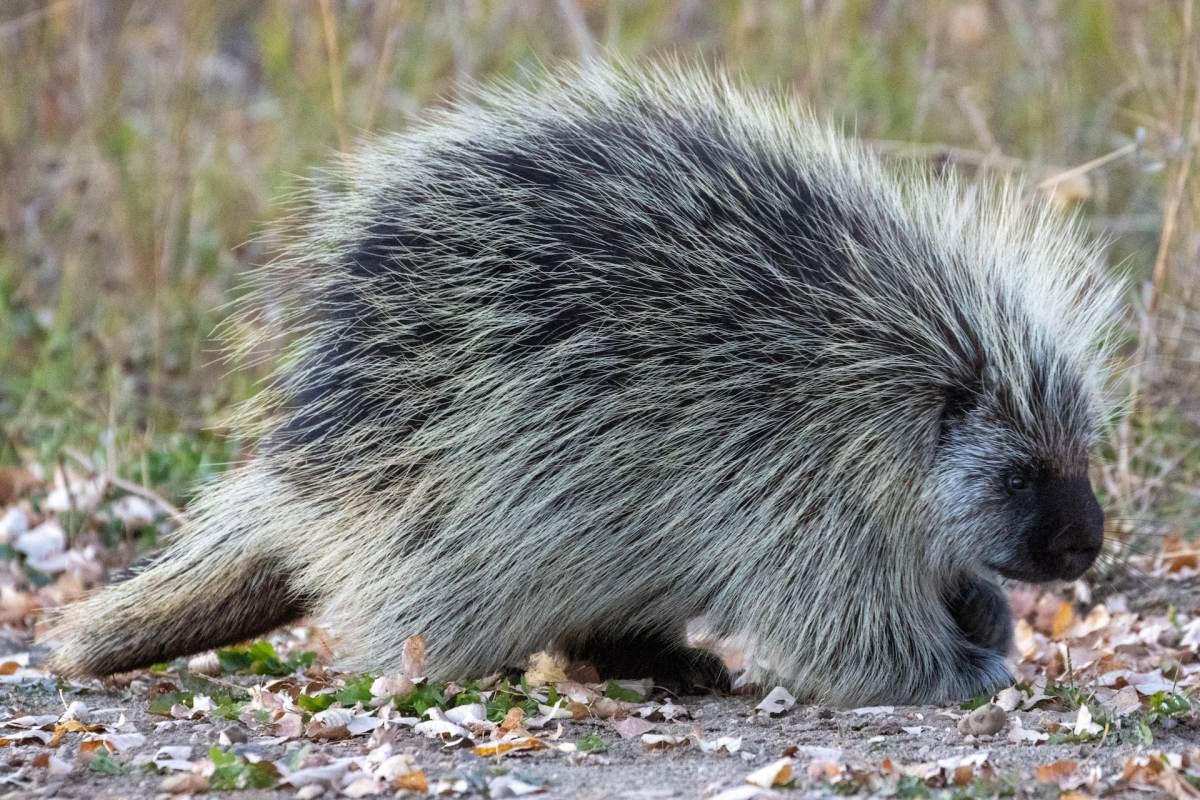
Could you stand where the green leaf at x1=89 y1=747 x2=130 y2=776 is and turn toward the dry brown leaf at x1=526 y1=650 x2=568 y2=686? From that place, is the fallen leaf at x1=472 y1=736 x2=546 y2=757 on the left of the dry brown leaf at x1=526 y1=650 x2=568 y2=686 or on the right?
right

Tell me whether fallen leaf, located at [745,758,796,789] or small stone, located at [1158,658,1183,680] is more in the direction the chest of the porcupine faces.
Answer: the small stone

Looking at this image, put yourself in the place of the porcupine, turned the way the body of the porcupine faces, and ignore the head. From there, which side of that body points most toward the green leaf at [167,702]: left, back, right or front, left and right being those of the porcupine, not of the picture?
back

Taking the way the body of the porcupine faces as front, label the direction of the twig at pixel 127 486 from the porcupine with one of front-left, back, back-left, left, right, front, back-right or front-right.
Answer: back-left

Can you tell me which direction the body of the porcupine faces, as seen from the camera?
to the viewer's right

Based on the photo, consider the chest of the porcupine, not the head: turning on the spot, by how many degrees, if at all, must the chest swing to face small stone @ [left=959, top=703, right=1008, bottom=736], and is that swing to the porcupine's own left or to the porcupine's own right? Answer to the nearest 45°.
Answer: approximately 45° to the porcupine's own right

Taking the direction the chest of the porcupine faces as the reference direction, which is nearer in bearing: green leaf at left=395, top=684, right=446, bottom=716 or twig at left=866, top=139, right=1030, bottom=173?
the twig

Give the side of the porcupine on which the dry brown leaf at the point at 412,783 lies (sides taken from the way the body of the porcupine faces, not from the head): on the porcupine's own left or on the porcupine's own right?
on the porcupine's own right

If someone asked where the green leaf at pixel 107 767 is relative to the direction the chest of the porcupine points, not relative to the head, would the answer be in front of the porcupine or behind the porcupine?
behind

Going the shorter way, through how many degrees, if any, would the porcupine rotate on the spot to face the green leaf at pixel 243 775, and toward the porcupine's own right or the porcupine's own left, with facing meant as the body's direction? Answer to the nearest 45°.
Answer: approximately 135° to the porcupine's own right

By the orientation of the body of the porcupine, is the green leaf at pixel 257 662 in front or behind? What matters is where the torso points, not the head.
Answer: behind

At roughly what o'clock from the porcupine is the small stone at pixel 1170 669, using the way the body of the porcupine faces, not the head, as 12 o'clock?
The small stone is roughly at 12 o'clock from the porcupine.

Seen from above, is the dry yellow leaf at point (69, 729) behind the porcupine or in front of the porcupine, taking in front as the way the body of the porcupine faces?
behind
